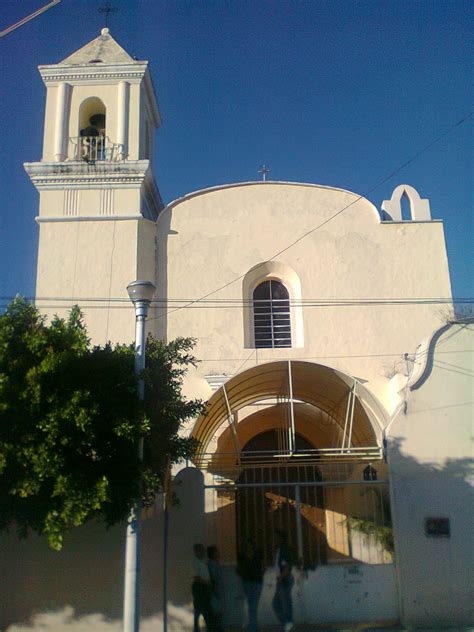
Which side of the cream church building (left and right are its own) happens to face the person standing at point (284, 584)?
front

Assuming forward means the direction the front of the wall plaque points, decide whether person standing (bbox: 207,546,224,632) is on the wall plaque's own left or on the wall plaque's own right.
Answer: on the wall plaque's own right

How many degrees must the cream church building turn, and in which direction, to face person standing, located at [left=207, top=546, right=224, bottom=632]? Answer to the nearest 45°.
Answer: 0° — it already faces them

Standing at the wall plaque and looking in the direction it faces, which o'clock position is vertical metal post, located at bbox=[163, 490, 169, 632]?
The vertical metal post is roughly at 2 o'clock from the wall plaque.

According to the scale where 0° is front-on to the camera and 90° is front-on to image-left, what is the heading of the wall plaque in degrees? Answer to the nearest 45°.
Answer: approximately 0°

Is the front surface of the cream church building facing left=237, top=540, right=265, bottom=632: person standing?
yes

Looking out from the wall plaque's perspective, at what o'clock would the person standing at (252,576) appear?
The person standing is roughly at 2 o'clock from the wall plaque.

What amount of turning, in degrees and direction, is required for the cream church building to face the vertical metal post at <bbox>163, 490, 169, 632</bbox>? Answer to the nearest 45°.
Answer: approximately 45° to its right

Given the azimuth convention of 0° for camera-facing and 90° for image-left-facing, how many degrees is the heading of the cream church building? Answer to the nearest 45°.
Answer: approximately 0°
